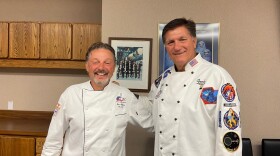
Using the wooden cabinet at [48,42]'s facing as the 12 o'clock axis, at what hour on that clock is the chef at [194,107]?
The chef is roughly at 11 o'clock from the wooden cabinet.

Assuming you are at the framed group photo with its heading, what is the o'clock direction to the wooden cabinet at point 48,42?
The wooden cabinet is roughly at 4 o'clock from the framed group photo.

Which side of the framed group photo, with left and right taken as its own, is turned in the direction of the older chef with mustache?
front

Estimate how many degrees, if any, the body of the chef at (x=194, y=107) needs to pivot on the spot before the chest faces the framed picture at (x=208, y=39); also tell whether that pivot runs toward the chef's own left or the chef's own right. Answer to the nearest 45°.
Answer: approximately 135° to the chef's own right

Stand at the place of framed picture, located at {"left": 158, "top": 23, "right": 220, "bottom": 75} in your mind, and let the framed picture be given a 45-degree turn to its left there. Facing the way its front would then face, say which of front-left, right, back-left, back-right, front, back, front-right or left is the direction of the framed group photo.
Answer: back-right

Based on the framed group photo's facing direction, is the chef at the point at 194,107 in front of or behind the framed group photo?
in front

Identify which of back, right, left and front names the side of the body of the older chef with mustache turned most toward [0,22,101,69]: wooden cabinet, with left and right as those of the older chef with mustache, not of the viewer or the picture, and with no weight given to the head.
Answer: back

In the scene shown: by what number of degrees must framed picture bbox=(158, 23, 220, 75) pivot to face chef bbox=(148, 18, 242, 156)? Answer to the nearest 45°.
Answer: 0° — it already faces them

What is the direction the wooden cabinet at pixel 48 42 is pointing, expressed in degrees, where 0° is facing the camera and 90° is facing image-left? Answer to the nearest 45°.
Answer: approximately 0°
